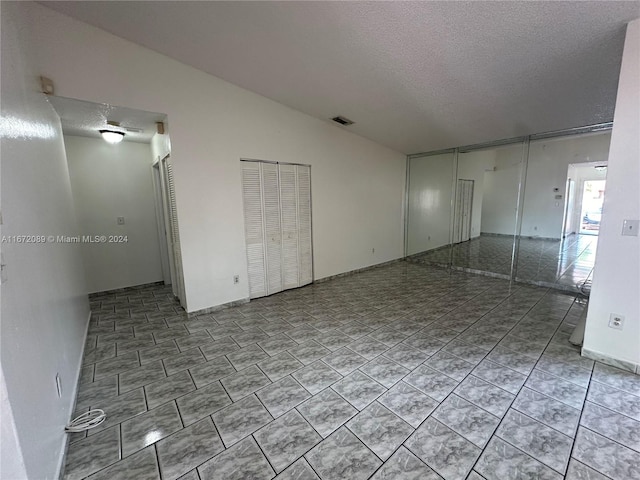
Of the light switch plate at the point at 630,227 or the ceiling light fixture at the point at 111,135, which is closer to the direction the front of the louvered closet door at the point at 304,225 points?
the light switch plate

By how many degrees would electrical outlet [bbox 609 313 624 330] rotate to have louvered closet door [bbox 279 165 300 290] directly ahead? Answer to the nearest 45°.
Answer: approximately 90° to its right

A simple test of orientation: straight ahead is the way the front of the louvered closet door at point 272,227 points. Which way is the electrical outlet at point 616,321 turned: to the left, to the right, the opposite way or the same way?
to the right

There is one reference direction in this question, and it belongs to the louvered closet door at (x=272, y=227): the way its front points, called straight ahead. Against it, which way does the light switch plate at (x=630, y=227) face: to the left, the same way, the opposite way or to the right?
to the right

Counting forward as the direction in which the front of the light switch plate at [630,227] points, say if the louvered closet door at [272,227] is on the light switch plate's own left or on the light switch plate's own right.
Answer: on the light switch plate's own right

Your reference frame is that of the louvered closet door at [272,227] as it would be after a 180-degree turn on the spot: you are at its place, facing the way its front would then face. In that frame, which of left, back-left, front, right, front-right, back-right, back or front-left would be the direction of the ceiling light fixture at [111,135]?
front-left

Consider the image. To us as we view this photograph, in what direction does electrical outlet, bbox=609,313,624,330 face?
facing the viewer

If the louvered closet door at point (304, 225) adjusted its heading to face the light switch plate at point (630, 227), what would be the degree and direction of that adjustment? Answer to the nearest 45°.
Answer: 0° — it already faces it

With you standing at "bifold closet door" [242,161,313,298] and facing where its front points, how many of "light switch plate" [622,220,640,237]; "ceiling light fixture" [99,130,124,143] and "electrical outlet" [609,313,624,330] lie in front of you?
2

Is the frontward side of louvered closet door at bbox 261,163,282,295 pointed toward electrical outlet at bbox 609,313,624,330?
yes

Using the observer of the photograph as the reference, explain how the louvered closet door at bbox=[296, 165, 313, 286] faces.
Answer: facing the viewer and to the right of the viewer

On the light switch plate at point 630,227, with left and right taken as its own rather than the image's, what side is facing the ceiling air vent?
right
